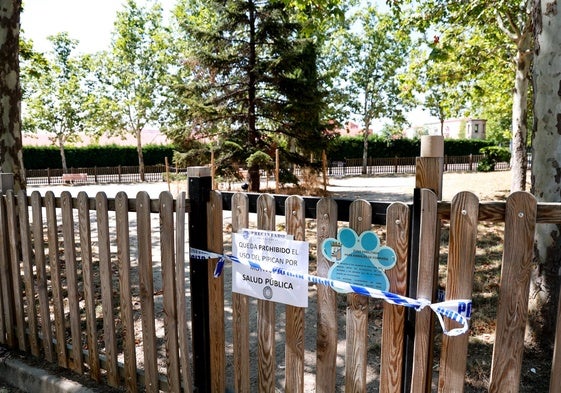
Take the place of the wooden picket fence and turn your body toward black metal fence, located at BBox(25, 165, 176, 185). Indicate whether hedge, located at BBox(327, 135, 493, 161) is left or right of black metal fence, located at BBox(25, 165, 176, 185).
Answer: right

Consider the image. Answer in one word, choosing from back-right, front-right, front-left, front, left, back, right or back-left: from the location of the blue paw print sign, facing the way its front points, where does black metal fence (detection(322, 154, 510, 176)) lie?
back

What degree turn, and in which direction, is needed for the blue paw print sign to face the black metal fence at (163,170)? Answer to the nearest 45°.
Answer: approximately 135° to its right

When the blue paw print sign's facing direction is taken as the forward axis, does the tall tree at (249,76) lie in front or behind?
behind

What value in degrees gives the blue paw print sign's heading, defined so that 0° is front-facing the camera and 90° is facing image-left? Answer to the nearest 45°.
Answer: approximately 0°

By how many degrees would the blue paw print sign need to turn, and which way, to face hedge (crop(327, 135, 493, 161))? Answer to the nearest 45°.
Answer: approximately 180°

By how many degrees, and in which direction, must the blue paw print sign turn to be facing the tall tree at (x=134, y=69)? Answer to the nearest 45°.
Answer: approximately 135° to its right

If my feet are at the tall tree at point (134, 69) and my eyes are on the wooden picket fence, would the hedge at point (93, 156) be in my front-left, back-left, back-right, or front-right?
back-right

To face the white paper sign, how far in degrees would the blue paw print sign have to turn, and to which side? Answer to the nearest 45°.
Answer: approximately 90° to its right

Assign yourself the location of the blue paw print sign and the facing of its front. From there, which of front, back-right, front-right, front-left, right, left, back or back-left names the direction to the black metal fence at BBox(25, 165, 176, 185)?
back-right
